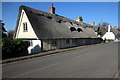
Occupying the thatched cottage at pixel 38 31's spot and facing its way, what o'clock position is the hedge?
The hedge is roughly at 2 o'clock from the thatched cottage.

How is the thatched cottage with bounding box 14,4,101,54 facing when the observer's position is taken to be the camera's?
facing the viewer and to the right of the viewer
